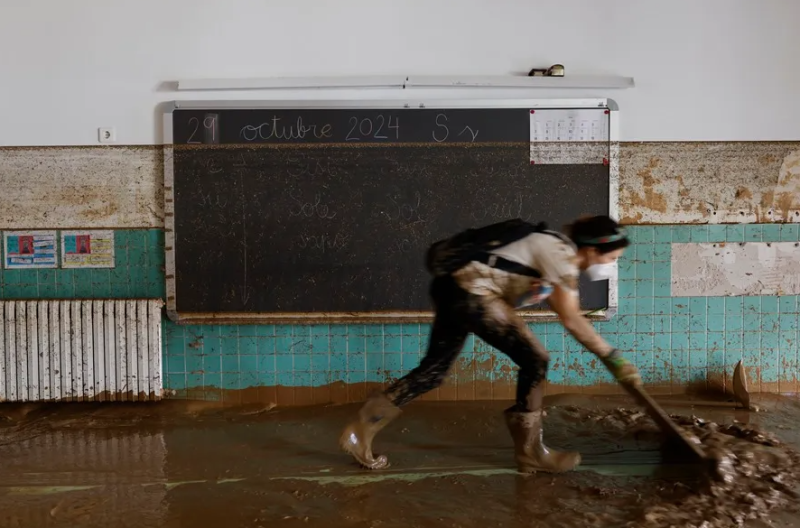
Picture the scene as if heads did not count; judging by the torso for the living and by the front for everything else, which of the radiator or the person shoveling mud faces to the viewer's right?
the person shoveling mud

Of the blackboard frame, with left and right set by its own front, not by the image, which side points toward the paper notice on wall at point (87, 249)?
right

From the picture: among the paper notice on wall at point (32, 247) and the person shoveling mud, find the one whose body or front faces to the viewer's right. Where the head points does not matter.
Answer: the person shoveling mud

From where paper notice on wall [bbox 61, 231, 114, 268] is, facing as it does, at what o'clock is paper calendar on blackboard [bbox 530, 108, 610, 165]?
paper calendar on blackboard [bbox 530, 108, 610, 165] is roughly at 10 o'clock from paper notice on wall [bbox 61, 231, 114, 268].

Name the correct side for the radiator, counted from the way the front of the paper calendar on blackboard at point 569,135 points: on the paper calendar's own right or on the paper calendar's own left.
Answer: on the paper calendar's own right

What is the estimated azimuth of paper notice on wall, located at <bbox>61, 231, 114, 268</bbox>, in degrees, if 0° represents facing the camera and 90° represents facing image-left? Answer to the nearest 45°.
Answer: approximately 0°

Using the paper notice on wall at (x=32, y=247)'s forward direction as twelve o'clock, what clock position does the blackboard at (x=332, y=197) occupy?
The blackboard is roughly at 10 o'clock from the paper notice on wall.

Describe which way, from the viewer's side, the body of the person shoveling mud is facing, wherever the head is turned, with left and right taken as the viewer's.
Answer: facing to the right of the viewer

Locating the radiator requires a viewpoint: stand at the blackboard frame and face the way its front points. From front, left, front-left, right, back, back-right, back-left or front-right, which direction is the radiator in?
right
